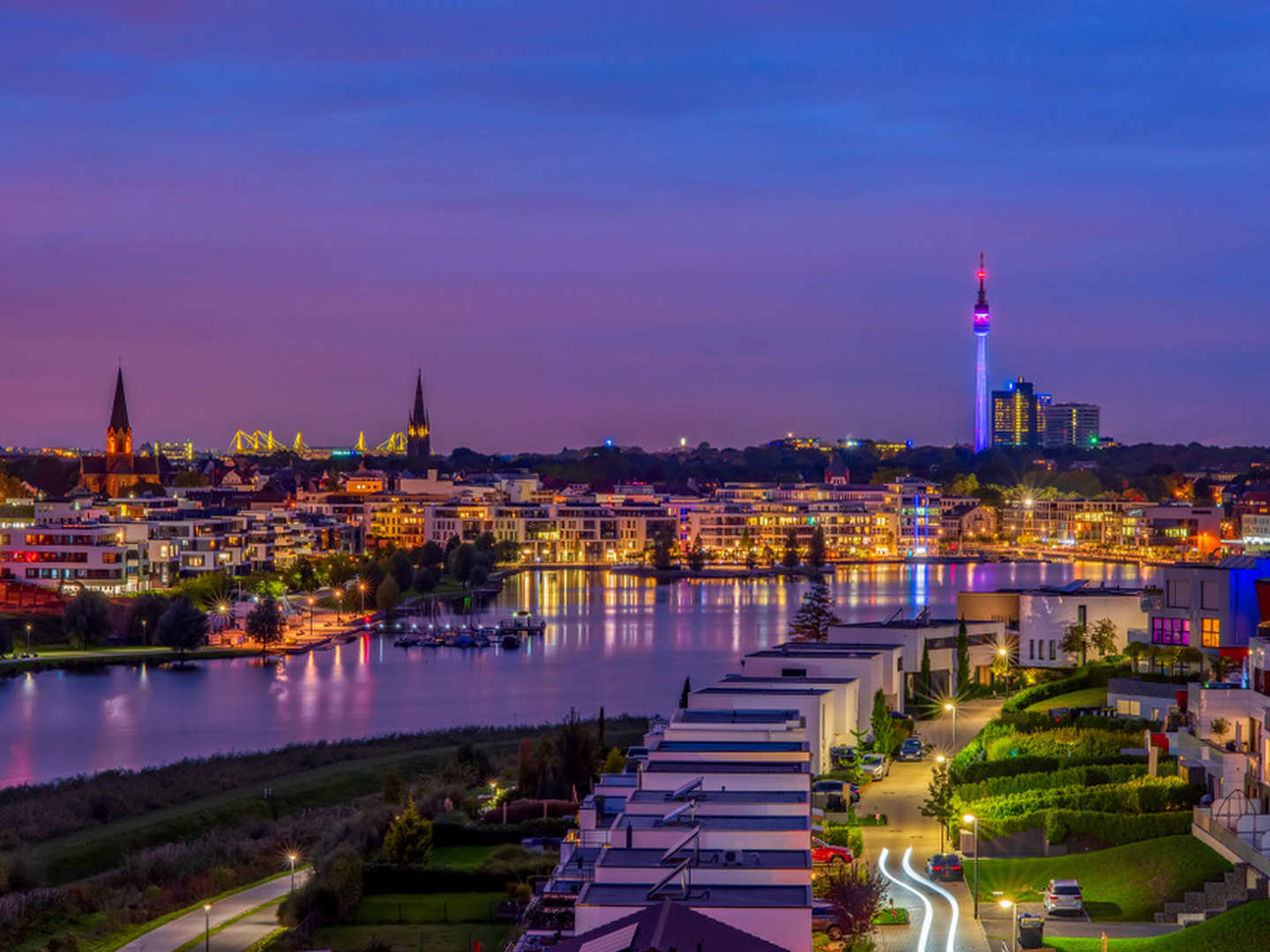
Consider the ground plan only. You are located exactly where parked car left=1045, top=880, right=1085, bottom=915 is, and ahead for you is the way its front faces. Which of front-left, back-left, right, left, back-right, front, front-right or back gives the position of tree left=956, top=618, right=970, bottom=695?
front

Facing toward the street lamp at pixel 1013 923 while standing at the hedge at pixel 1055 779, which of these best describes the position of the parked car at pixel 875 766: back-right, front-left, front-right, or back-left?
back-right

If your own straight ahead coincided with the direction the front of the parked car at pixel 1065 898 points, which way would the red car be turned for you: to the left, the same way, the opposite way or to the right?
to the right

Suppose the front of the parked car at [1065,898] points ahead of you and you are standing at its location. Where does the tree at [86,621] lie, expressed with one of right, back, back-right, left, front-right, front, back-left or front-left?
front-left

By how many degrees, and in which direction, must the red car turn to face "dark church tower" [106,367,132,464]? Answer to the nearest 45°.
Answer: approximately 135° to its left

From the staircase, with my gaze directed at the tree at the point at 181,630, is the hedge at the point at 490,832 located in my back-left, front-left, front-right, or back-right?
front-left

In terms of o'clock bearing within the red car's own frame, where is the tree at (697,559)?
The tree is roughly at 9 o'clock from the red car.

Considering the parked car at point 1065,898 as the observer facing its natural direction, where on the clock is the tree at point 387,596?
The tree is roughly at 11 o'clock from the parked car.

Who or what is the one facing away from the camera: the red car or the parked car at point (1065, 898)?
the parked car

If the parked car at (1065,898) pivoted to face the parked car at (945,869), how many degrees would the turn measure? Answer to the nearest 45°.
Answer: approximately 45° to its left

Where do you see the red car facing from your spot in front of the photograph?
facing to the right of the viewer

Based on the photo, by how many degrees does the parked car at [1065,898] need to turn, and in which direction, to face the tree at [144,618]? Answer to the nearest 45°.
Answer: approximately 45° to its left

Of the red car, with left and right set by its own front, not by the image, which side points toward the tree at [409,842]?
back

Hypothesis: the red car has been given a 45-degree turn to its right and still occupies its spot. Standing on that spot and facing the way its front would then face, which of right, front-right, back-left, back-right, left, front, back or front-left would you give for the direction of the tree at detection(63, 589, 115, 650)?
back

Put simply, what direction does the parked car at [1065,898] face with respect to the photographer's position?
facing away from the viewer
